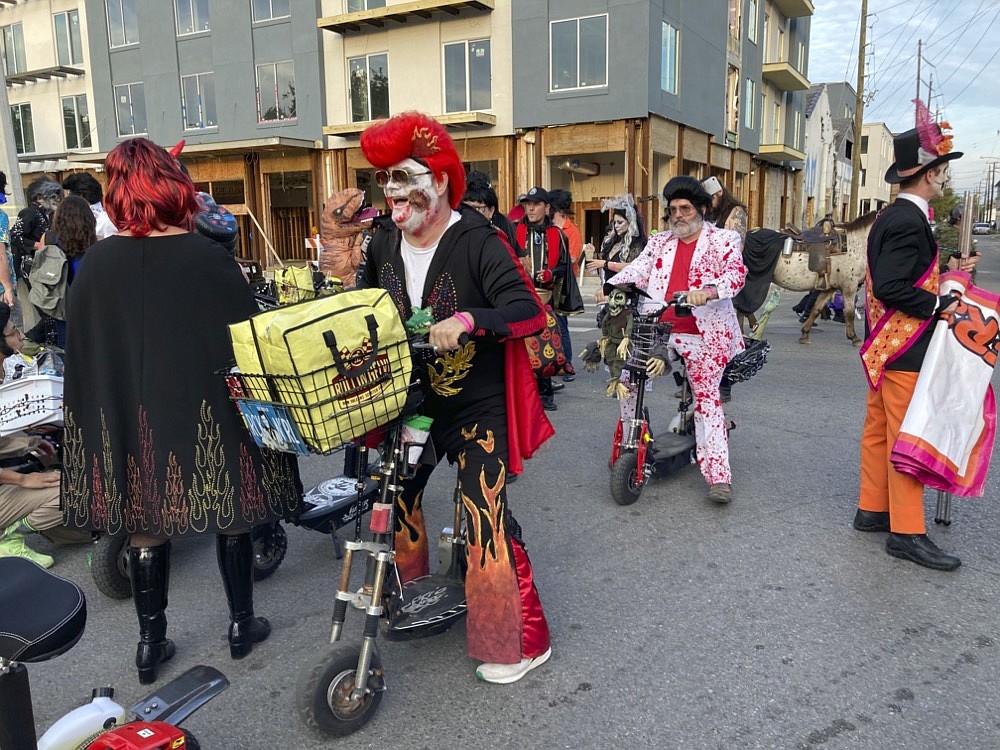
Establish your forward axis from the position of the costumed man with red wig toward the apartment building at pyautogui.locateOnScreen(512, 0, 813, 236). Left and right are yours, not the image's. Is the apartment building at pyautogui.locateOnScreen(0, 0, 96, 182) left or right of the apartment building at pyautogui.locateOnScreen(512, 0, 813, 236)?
left

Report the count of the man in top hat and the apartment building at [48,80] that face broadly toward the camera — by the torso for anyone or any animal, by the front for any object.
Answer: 1

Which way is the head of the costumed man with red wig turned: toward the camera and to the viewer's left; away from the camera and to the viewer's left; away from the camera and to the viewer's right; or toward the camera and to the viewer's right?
toward the camera and to the viewer's left

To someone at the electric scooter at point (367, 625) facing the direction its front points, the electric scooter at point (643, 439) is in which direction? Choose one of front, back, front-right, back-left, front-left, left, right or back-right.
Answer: back

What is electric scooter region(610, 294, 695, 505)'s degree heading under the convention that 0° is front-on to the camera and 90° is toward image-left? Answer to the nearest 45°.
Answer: approximately 45°

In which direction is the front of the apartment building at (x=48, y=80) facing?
toward the camera

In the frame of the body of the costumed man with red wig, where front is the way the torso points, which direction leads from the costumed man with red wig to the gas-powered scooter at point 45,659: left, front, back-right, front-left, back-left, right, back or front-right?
front

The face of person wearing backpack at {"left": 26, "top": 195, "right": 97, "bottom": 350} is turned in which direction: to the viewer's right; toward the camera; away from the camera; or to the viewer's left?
away from the camera

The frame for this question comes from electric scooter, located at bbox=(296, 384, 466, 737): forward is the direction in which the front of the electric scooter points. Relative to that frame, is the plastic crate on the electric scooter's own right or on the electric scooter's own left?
on the electric scooter's own right

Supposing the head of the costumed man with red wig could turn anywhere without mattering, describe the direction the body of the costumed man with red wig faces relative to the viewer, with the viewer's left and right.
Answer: facing the viewer and to the left of the viewer
